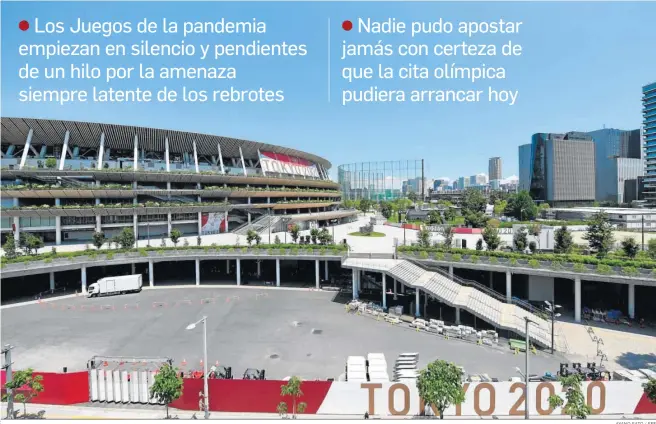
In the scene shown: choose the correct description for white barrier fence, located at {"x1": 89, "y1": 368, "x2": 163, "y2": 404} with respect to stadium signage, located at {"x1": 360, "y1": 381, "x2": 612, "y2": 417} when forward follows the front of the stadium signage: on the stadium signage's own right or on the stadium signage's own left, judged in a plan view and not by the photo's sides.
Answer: on the stadium signage's own right

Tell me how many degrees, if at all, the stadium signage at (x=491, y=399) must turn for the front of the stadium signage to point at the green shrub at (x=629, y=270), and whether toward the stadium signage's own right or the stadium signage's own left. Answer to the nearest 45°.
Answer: approximately 135° to the stadium signage's own left

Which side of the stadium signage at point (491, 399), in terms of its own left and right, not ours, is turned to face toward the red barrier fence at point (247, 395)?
right

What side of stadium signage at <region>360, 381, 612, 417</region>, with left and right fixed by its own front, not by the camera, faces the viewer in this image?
front

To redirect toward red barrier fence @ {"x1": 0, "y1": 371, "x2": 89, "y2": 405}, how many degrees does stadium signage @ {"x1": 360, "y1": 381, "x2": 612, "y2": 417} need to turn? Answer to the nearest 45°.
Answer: approximately 90° to its right

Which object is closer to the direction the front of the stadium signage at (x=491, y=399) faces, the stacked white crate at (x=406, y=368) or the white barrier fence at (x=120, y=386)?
the white barrier fence

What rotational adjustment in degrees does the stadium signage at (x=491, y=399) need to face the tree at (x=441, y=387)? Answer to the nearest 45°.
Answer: approximately 45° to its right

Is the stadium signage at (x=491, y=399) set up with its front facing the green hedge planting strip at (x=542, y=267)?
no

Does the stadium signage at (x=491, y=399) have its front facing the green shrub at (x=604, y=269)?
no

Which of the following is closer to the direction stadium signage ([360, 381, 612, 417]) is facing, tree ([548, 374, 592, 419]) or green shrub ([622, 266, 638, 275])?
the tree

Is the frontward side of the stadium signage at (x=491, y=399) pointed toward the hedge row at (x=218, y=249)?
no

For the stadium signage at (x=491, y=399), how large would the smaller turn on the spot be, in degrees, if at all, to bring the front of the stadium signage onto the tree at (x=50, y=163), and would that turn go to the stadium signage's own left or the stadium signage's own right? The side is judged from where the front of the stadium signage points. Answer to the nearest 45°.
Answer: approximately 90° to the stadium signage's own right

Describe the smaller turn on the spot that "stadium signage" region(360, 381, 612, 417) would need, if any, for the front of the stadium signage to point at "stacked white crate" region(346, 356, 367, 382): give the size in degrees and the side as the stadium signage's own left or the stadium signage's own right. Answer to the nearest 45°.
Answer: approximately 90° to the stadium signage's own right
